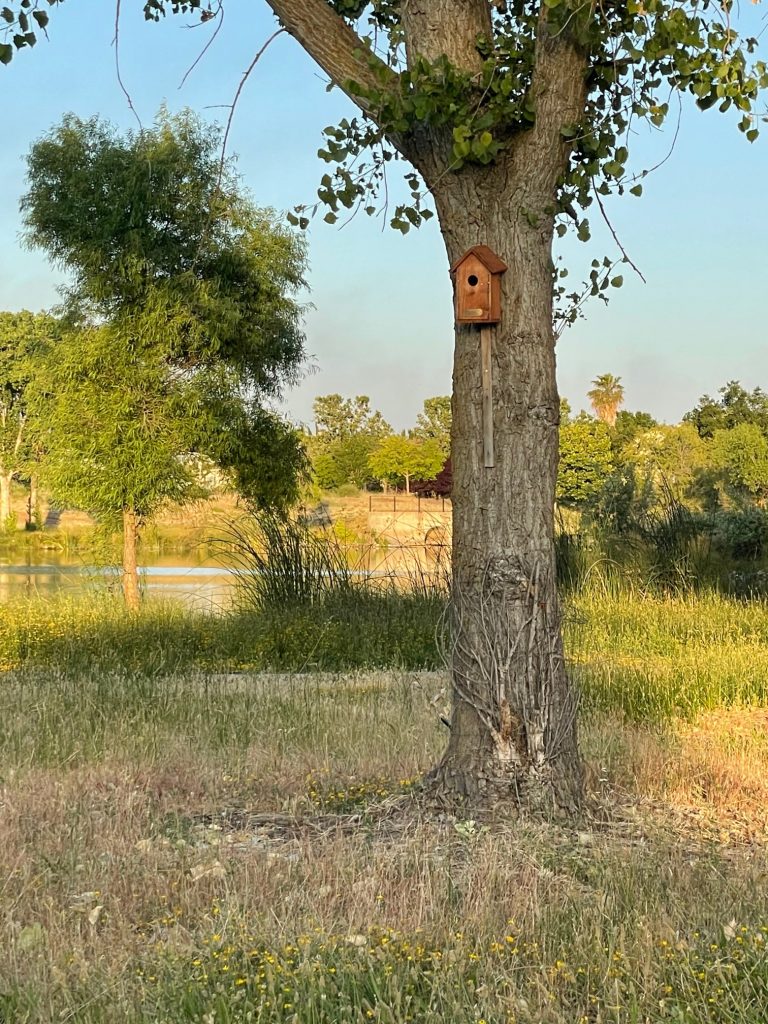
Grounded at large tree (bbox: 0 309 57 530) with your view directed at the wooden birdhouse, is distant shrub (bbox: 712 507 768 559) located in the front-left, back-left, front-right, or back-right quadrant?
front-left

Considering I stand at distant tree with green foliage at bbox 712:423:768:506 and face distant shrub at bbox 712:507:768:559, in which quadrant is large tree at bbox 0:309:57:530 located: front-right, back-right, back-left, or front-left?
front-right

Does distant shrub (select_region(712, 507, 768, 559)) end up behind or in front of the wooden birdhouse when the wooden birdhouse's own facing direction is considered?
behind

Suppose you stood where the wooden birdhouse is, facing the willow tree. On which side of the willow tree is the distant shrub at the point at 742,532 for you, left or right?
right

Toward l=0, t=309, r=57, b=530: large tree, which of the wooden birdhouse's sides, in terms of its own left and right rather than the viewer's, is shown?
right

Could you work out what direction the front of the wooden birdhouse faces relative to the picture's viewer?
facing the viewer and to the left of the viewer

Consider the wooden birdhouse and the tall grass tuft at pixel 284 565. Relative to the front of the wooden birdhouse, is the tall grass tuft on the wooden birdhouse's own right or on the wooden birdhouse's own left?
on the wooden birdhouse's own right
